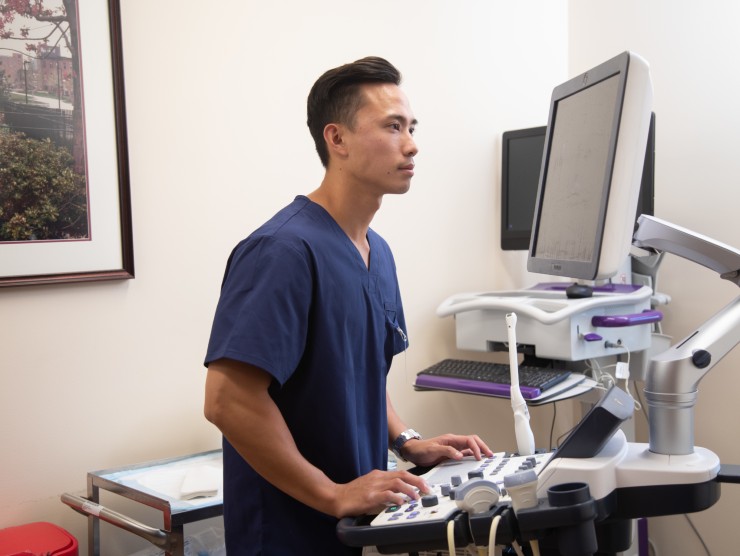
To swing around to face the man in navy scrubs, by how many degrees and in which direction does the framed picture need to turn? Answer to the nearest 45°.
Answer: approximately 45° to its left

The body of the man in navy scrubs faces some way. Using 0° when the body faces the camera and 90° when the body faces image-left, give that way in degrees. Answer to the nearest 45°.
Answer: approximately 315°

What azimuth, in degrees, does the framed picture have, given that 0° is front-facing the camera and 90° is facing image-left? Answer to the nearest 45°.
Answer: approximately 0°

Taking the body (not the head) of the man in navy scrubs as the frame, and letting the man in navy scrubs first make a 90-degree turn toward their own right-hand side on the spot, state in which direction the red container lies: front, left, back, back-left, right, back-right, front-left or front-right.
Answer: right

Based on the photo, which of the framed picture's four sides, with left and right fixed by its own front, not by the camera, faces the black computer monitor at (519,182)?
left

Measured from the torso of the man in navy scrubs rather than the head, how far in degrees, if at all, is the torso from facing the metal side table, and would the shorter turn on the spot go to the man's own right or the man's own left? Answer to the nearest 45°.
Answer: approximately 180°

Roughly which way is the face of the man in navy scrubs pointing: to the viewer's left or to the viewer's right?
to the viewer's right

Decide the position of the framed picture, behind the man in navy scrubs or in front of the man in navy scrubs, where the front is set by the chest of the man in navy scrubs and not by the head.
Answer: behind

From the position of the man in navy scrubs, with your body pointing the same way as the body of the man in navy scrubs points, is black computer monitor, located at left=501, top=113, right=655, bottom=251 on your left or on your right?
on your left
